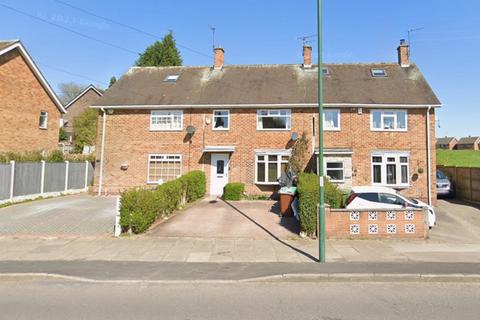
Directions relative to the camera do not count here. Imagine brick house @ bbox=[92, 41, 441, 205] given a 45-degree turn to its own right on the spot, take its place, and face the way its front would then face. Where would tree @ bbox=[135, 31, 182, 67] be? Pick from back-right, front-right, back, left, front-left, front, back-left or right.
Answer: right

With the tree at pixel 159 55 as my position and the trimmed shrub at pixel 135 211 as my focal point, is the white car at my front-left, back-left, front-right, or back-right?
front-left

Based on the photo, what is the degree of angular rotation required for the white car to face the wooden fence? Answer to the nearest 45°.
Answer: approximately 45° to its left

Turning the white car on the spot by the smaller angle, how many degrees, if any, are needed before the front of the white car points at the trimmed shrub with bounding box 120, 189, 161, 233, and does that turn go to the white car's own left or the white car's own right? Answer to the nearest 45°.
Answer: approximately 135° to the white car's own right

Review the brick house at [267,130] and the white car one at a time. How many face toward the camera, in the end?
1

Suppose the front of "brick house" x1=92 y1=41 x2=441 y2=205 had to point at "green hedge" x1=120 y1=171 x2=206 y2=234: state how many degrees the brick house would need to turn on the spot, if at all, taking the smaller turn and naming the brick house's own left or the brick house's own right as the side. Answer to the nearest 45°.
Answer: approximately 45° to the brick house's own right

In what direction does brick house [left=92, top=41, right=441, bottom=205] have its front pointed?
toward the camera

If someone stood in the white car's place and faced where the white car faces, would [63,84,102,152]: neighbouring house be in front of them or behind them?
behind

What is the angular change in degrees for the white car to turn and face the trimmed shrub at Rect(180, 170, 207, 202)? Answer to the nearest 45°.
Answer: approximately 180°

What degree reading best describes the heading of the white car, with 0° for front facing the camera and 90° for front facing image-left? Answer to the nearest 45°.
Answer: approximately 270°

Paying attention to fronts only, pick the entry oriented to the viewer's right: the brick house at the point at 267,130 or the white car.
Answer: the white car
